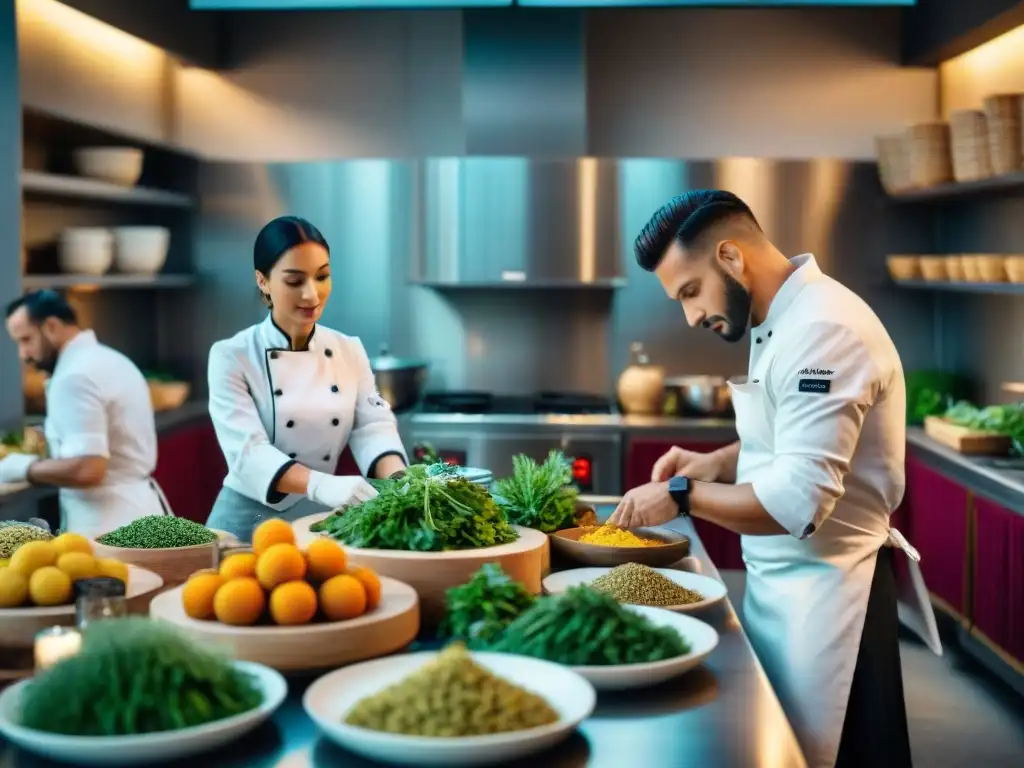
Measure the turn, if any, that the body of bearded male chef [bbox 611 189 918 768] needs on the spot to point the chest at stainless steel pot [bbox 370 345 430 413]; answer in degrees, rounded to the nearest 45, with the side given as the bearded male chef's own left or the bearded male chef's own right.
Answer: approximately 45° to the bearded male chef's own right

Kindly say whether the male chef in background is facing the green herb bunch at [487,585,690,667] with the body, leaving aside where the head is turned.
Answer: no

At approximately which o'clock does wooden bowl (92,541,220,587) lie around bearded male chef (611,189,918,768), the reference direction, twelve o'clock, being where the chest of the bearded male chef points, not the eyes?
The wooden bowl is roughly at 11 o'clock from the bearded male chef.

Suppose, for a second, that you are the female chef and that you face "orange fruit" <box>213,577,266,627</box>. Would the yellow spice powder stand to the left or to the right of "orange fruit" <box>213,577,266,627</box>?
left

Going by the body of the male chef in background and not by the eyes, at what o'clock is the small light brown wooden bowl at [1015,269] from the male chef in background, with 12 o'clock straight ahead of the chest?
The small light brown wooden bowl is roughly at 6 o'clock from the male chef in background.

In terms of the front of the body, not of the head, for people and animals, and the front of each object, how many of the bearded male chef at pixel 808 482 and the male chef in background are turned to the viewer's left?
2

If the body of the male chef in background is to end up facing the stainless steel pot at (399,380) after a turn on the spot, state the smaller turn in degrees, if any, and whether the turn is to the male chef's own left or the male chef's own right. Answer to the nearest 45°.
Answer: approximately 135° to the male chef's own right

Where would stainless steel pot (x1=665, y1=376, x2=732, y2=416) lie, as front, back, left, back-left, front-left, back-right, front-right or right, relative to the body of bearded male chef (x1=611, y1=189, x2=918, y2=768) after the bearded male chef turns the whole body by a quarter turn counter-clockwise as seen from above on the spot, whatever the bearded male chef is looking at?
back

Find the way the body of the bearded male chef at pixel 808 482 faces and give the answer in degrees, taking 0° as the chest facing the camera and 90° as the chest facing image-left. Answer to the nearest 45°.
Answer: approximately 90°

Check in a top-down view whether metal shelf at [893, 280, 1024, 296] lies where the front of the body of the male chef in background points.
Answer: no

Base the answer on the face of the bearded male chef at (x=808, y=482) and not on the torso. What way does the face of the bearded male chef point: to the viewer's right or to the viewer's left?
to the viewer's left

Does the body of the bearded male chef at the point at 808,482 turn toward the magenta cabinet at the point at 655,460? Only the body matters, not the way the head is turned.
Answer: no

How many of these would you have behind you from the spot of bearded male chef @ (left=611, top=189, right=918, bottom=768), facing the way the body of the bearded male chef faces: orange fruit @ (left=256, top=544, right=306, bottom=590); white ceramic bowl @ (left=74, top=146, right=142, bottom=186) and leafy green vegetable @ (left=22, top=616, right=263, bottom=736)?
0
